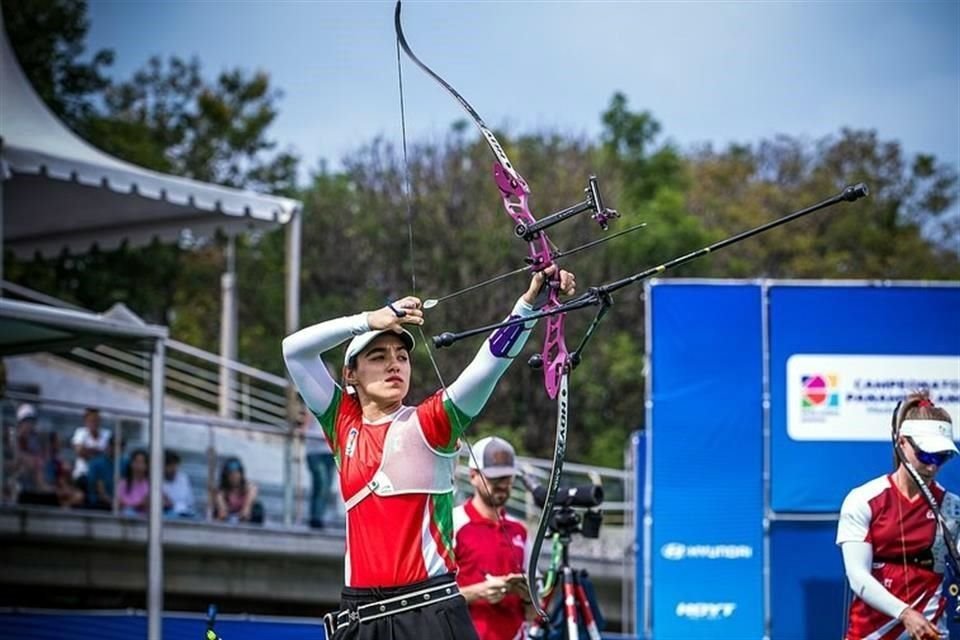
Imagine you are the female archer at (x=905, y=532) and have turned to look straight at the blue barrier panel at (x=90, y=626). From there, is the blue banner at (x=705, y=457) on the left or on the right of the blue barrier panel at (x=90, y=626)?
right

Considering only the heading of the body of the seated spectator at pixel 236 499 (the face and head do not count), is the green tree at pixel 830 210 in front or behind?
behind

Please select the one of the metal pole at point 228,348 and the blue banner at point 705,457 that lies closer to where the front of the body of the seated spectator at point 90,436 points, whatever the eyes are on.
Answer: the blue banner

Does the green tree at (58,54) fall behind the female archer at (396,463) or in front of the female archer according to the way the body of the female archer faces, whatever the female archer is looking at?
behind

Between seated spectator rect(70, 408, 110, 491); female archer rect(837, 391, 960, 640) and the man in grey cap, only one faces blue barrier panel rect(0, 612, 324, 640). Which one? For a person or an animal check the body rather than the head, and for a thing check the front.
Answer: the seated spectator

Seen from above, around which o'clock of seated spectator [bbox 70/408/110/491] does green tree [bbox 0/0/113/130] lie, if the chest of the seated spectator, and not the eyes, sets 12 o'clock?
The green tree is roughly at 6 o'clock from the seated spectator.

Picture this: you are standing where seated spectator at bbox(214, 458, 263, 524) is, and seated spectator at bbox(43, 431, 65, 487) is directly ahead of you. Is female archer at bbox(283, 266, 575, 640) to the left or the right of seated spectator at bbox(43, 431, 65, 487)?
left

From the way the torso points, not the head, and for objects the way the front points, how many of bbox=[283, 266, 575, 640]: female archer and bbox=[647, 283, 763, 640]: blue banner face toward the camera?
2
